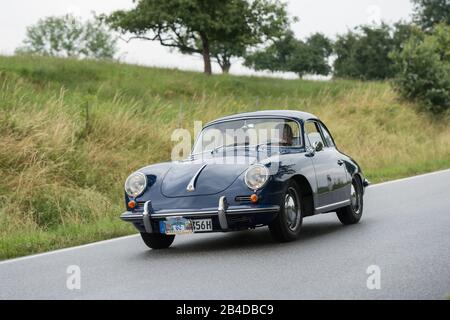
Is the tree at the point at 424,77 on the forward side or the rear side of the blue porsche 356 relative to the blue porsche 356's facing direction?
on the rear side

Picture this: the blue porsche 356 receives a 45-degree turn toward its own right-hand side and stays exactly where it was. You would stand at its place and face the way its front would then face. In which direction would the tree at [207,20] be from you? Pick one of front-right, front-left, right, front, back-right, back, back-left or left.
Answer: right

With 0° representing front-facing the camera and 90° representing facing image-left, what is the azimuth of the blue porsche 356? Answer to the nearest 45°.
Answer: approximately 45°
